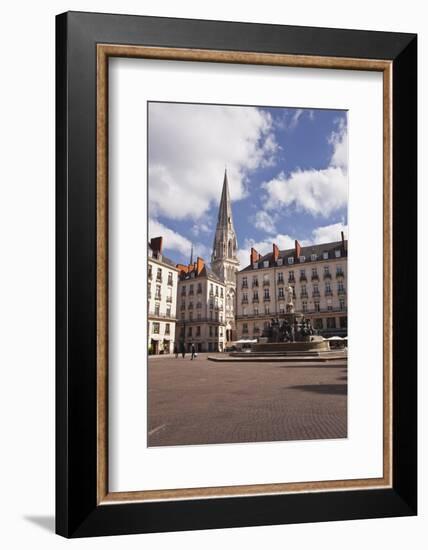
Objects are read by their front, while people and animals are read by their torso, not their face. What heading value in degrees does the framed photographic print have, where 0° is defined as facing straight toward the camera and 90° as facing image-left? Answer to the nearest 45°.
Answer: approximately 315°
